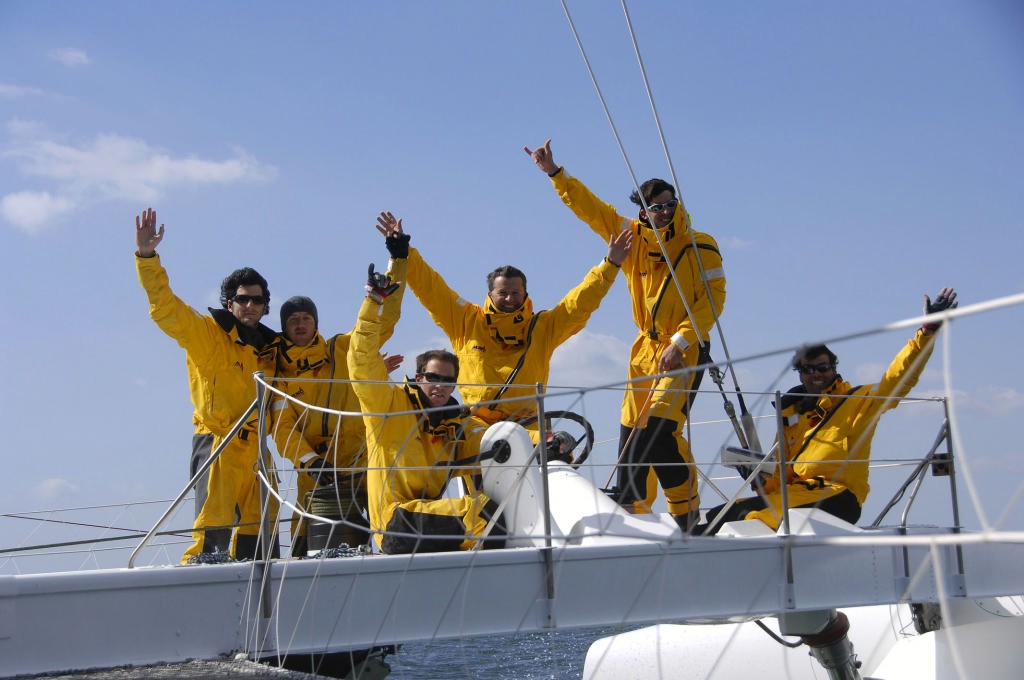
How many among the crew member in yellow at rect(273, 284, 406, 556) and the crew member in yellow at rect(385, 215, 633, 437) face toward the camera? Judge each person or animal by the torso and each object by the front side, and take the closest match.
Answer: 2

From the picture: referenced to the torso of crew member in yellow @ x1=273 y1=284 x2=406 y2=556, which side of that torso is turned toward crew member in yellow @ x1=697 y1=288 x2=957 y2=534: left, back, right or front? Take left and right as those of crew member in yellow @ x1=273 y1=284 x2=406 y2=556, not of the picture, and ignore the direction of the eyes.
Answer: left

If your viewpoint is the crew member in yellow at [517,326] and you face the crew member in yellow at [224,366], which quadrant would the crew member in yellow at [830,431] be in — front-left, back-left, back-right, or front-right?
back-left

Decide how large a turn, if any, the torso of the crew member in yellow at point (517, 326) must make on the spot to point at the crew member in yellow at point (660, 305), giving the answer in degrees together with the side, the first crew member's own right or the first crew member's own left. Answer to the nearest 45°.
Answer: approximately 90° to the first crew member's own left

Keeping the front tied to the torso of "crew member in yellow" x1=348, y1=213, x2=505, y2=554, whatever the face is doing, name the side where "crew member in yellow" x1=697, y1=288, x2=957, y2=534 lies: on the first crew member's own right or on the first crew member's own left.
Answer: on the first crew member's own left

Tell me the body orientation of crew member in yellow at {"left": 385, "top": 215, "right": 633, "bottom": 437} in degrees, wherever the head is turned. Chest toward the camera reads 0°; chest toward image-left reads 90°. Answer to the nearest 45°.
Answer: approximately 0°

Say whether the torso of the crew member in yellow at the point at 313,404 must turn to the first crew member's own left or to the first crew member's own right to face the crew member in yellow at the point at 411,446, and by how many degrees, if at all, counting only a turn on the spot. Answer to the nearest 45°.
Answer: approximately 45° to the first crew member's own left

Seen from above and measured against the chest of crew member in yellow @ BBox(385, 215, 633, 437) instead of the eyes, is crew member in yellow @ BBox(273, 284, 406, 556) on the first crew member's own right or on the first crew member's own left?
on the first crew member's own right
